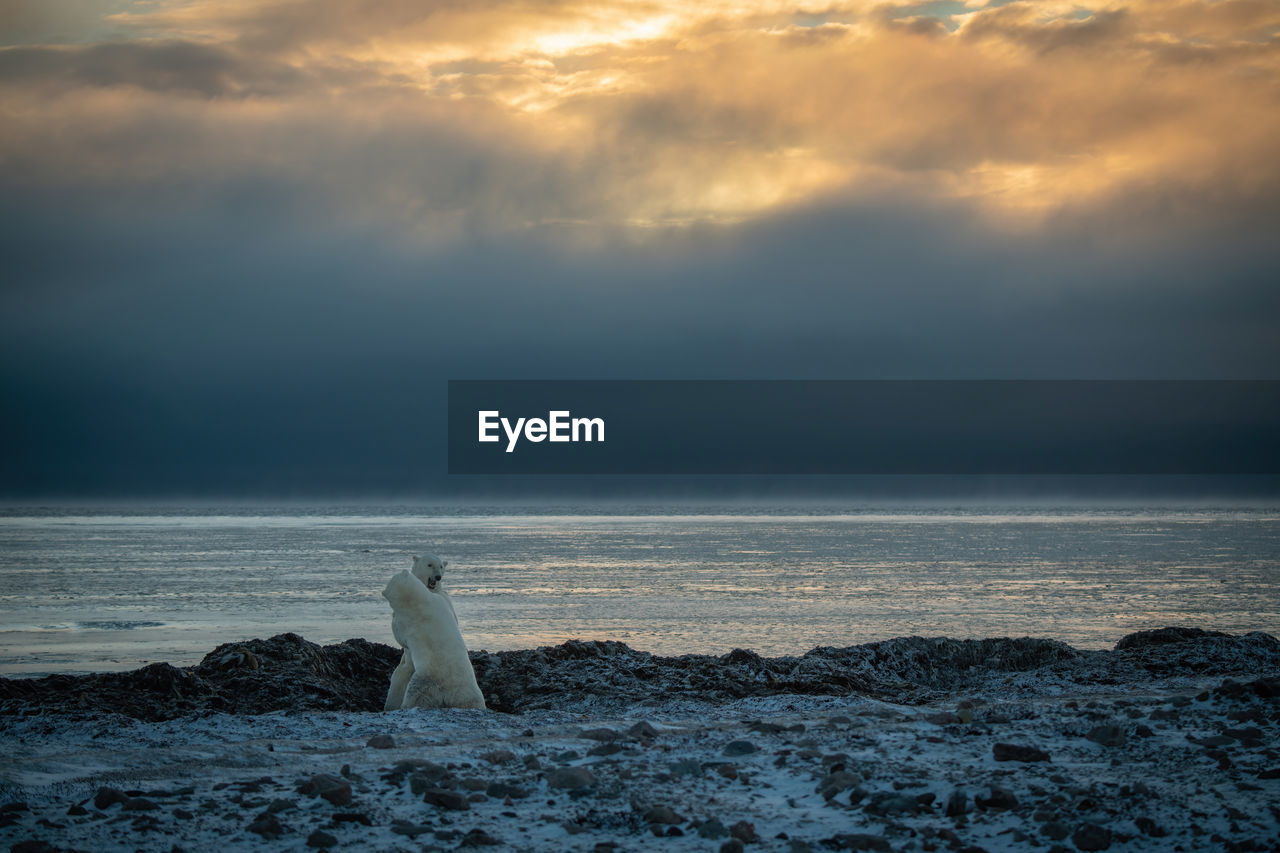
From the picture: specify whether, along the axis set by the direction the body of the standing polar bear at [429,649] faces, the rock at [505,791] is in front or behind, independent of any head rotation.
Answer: behind

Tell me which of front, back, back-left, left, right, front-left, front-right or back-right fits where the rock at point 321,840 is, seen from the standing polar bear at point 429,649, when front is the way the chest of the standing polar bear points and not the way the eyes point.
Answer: back-left

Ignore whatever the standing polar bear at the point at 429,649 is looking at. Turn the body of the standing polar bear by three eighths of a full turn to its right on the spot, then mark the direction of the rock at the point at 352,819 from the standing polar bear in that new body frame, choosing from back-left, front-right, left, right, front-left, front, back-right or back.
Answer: right

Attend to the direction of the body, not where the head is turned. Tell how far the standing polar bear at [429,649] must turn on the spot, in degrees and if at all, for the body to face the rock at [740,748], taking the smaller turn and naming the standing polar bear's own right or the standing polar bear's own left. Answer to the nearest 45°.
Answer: approximately 180°
